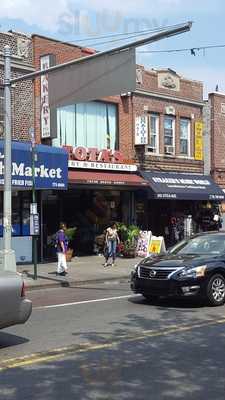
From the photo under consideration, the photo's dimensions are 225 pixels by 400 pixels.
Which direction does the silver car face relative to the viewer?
to the viewer's left

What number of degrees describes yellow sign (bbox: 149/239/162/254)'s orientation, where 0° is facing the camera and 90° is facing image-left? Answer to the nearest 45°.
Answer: approximately 0°

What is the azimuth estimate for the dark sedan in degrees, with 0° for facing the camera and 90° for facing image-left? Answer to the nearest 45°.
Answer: approximately 45°

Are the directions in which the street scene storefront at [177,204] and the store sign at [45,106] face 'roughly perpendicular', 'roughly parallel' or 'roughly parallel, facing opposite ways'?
roughly perpendicular

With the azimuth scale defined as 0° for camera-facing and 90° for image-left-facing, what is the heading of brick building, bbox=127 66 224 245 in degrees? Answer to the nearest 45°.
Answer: approximately 315°

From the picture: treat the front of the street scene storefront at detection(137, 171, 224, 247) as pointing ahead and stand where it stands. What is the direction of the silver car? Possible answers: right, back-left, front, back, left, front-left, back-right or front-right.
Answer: front-right

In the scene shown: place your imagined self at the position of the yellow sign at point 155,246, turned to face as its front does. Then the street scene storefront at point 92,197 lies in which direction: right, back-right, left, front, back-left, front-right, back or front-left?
right
